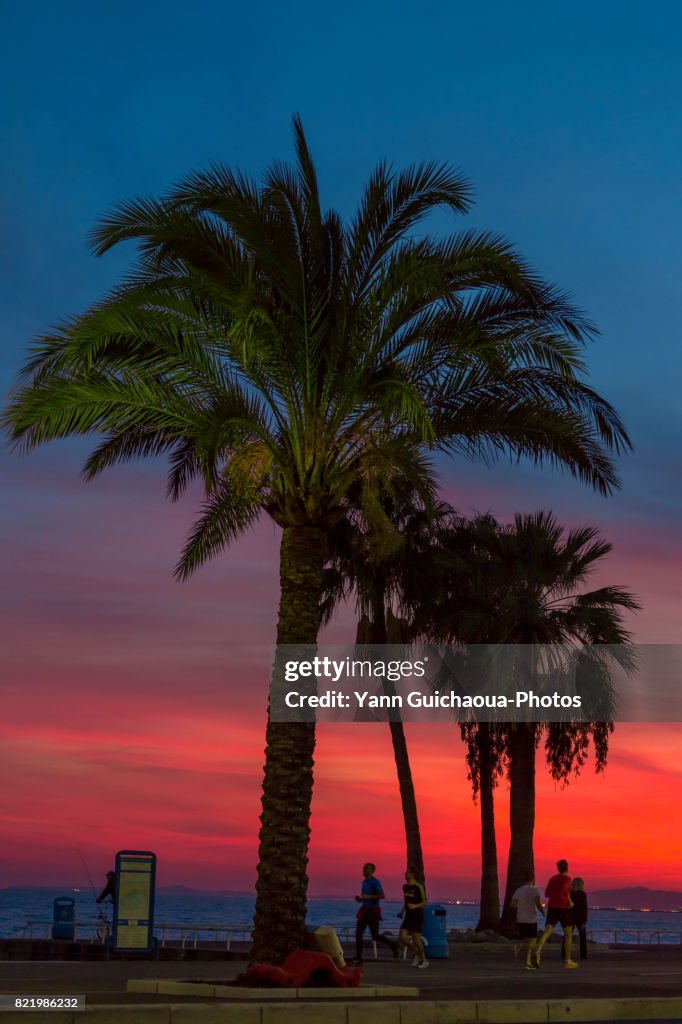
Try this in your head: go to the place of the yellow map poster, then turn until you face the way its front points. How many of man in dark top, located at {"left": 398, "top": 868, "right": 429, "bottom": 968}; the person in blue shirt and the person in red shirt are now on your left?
3

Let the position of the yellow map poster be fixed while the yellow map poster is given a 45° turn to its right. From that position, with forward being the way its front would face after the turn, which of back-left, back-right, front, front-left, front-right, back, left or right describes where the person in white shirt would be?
back-left

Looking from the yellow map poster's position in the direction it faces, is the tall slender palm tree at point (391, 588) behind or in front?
behind

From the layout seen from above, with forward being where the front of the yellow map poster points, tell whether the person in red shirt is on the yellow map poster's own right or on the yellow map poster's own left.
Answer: on the yellow map poster's own left

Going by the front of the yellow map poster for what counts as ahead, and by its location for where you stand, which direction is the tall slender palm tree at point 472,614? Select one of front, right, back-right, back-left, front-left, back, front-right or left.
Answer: back-left

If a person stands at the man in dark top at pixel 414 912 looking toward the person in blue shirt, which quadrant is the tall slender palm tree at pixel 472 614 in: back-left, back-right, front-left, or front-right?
back-right

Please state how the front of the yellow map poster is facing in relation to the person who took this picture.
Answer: facing the viewer

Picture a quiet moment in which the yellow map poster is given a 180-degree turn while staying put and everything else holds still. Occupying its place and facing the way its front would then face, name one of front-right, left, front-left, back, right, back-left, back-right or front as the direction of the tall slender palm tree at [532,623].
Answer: front-right

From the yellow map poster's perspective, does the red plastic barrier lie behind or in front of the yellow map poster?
in front

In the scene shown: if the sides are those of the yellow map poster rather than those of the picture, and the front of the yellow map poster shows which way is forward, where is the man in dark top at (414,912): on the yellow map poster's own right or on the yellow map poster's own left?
on the yellow map poster's own left

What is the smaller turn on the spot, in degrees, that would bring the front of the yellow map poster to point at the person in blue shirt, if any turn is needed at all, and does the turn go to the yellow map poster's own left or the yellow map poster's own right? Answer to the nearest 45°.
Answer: approximately 90° to the yellow map poster's own left

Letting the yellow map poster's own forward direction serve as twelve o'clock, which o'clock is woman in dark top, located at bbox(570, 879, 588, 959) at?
The woman in dark top is roughly at 8 o'clock from the yellow map poster.

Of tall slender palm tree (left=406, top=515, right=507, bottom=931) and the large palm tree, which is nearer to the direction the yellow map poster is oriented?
the large palm tree

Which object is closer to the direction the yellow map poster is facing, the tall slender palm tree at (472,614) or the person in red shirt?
the person in red shirt

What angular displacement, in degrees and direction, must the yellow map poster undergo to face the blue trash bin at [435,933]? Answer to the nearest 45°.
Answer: approximately 135° to its left
